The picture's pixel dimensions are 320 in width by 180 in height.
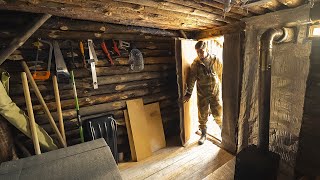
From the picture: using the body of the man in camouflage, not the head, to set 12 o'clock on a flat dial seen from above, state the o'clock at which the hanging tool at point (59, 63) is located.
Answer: The hanging tool is roughly at 2 o'clock from the man in camouflage.

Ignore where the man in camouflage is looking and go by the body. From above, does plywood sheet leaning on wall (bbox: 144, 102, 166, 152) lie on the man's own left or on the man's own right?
on the man's own right

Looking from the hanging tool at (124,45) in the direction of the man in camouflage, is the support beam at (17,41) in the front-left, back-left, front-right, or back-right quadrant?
back-right

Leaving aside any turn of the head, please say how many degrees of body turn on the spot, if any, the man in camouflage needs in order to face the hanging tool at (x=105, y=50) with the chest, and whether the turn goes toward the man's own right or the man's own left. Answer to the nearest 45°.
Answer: approximately 45° to the man's own right

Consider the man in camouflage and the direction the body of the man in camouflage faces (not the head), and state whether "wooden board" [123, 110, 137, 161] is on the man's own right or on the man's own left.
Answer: on the man's own right

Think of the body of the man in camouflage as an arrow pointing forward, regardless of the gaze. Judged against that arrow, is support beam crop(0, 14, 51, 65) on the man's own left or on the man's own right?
on the man's own right

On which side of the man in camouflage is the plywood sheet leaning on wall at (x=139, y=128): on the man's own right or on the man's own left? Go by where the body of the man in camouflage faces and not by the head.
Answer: on the man's own right

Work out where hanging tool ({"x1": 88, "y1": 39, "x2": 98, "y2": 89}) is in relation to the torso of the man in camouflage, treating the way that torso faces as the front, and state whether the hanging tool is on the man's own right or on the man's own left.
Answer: on the man's own right

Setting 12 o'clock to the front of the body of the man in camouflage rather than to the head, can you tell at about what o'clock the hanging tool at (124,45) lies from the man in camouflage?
The hanging tool is roughly at 2 o'clock from the man in camouflage.

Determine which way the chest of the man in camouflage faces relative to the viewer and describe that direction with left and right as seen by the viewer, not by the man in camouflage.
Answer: facing the viewer
